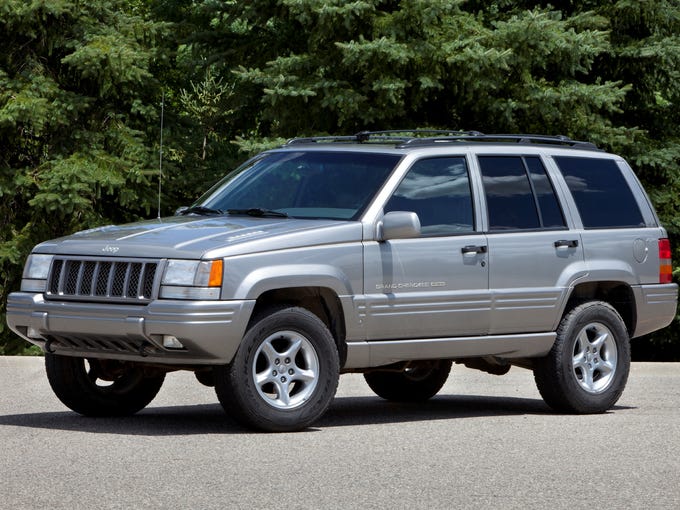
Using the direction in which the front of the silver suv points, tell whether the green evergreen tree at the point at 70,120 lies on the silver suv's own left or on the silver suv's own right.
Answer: on the silver suv's own right

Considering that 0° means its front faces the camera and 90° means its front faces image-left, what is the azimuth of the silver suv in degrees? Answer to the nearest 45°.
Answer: approximately 45°
